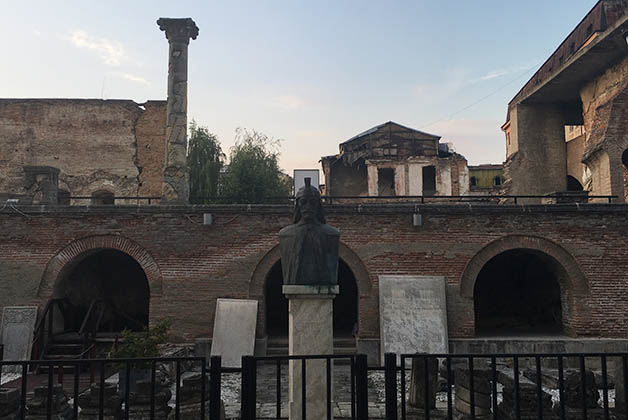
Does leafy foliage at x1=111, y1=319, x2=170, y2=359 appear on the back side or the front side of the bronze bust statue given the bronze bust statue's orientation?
on the back side

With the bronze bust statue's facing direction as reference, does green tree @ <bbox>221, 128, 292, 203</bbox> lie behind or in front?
behind

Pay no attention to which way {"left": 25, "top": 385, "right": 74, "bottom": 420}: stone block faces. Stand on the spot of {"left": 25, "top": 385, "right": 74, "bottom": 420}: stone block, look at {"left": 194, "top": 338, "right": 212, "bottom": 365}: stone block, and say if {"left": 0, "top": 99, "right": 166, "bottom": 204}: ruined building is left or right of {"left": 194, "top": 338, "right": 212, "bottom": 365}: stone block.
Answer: left

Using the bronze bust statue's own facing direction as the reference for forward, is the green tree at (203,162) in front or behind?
behind

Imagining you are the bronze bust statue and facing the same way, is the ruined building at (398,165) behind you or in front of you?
behind

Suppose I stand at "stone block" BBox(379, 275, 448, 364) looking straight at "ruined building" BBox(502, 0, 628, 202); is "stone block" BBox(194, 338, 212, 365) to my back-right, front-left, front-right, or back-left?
back-left

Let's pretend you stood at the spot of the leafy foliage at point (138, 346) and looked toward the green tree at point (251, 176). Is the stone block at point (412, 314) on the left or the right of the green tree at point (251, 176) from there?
right

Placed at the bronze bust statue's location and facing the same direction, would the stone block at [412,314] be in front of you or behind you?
behind

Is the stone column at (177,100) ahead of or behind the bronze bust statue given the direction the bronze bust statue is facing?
behind

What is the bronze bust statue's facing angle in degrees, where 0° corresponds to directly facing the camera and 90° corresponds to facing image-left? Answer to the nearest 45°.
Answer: approximately 0°

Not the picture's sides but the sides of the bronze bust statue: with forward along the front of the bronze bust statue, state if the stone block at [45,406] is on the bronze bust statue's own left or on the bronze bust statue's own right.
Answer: on the bronze bust statue's own right
